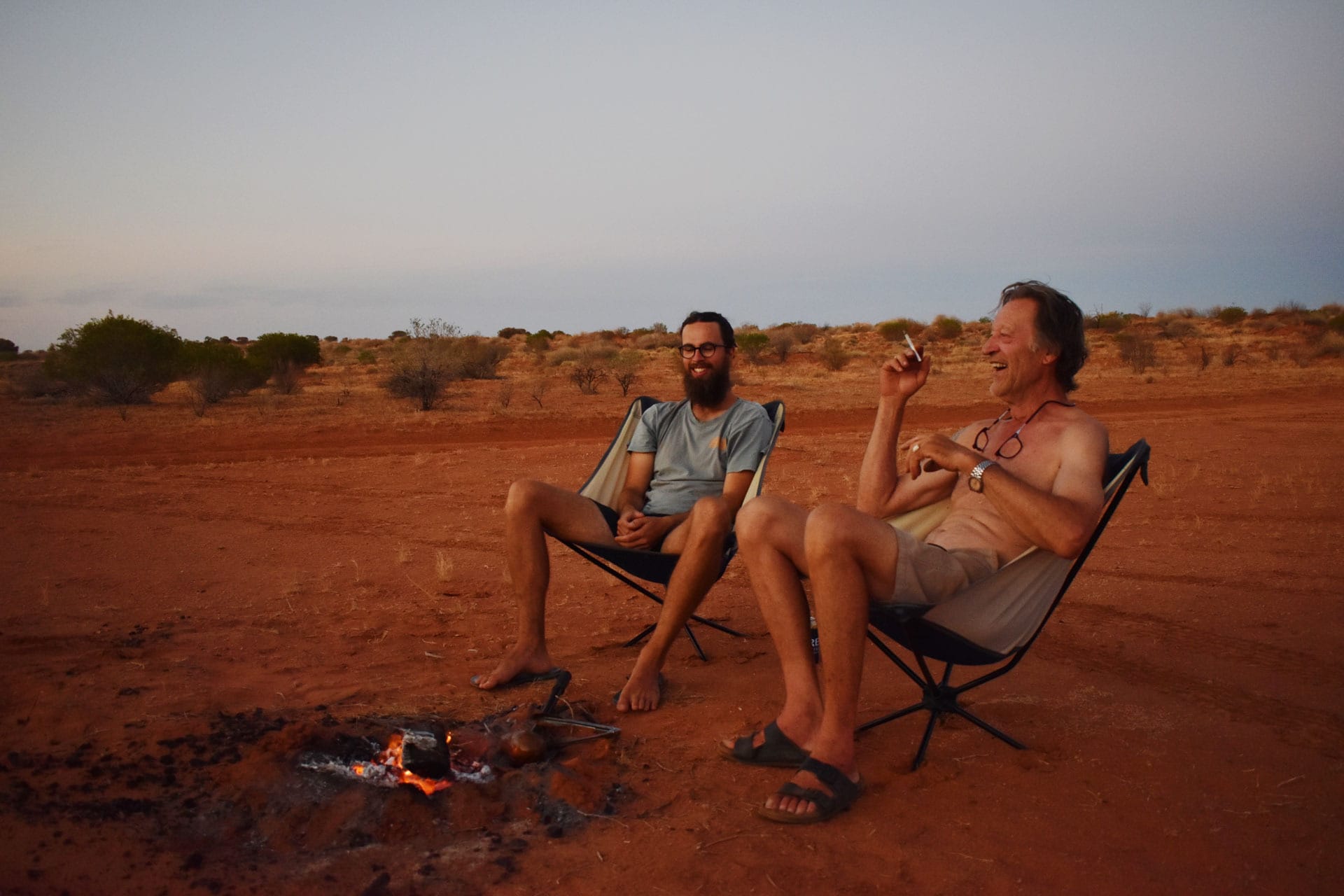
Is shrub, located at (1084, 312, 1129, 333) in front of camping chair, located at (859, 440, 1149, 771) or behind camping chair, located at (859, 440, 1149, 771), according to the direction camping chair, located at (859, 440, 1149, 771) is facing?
behind

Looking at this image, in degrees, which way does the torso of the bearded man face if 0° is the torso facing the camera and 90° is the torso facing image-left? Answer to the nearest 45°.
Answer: approximately 45°

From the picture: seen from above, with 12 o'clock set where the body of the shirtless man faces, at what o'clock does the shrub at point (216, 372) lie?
The shrub is roughly at 3 o'clock from the shirtless man.

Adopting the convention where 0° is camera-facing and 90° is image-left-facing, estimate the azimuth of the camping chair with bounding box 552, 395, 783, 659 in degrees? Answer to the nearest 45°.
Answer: approximately 45°

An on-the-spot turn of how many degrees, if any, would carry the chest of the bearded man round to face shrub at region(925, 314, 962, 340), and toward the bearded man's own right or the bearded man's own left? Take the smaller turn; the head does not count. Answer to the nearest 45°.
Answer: approximately 135° to the bearded man's own right

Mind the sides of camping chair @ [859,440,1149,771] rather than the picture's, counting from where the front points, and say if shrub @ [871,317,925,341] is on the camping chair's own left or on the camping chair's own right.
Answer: on the camping chair's own right

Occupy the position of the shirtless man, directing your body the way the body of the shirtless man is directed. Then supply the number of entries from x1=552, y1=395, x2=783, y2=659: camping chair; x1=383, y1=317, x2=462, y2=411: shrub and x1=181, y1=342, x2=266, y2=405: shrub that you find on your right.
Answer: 3

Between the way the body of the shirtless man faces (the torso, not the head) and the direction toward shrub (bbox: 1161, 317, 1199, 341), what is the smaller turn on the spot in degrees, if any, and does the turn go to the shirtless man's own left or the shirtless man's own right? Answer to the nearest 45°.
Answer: approximately 135° to the shirtless man's own right

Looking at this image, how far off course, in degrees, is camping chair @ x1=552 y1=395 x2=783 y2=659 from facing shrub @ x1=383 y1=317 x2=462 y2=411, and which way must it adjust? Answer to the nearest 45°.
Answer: approximately 135° to its right

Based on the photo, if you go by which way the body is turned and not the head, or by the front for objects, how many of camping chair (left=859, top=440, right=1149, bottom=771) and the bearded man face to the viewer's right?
0

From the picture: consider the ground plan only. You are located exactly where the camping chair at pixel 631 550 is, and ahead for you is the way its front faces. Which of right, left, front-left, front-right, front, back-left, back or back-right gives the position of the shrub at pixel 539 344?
back-right

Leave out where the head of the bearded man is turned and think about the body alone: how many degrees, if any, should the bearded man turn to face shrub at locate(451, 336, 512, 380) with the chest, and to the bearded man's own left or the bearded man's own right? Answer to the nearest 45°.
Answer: approximately 135° to the bearded man's own right
